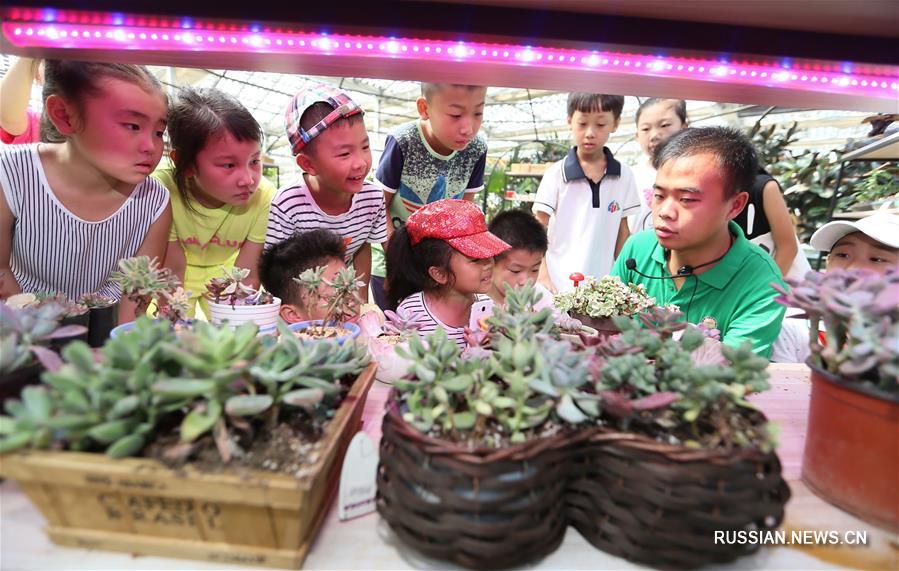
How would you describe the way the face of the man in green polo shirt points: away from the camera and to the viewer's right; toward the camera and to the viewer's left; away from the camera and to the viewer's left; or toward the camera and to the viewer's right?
toward the camera and to the viewer's left

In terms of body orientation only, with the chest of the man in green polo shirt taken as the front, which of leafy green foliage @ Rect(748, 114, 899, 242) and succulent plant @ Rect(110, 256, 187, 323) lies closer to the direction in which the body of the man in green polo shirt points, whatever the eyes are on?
the succulent plant

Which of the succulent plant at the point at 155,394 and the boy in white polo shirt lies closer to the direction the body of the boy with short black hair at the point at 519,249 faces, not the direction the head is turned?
the succulent plant

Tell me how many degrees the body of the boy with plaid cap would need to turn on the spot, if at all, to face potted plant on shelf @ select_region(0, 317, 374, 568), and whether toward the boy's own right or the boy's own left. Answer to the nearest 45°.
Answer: approximately 45° to the boy's own right

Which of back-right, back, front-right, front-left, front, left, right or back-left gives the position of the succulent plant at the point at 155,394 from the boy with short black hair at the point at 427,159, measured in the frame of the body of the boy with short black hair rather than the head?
front-right

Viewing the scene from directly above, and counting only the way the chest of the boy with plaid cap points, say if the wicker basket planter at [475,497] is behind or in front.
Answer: in front

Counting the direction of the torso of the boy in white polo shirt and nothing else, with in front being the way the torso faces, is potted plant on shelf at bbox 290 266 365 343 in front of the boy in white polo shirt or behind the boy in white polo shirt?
in front

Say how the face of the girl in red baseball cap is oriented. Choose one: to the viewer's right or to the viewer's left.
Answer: to the viewer's right
